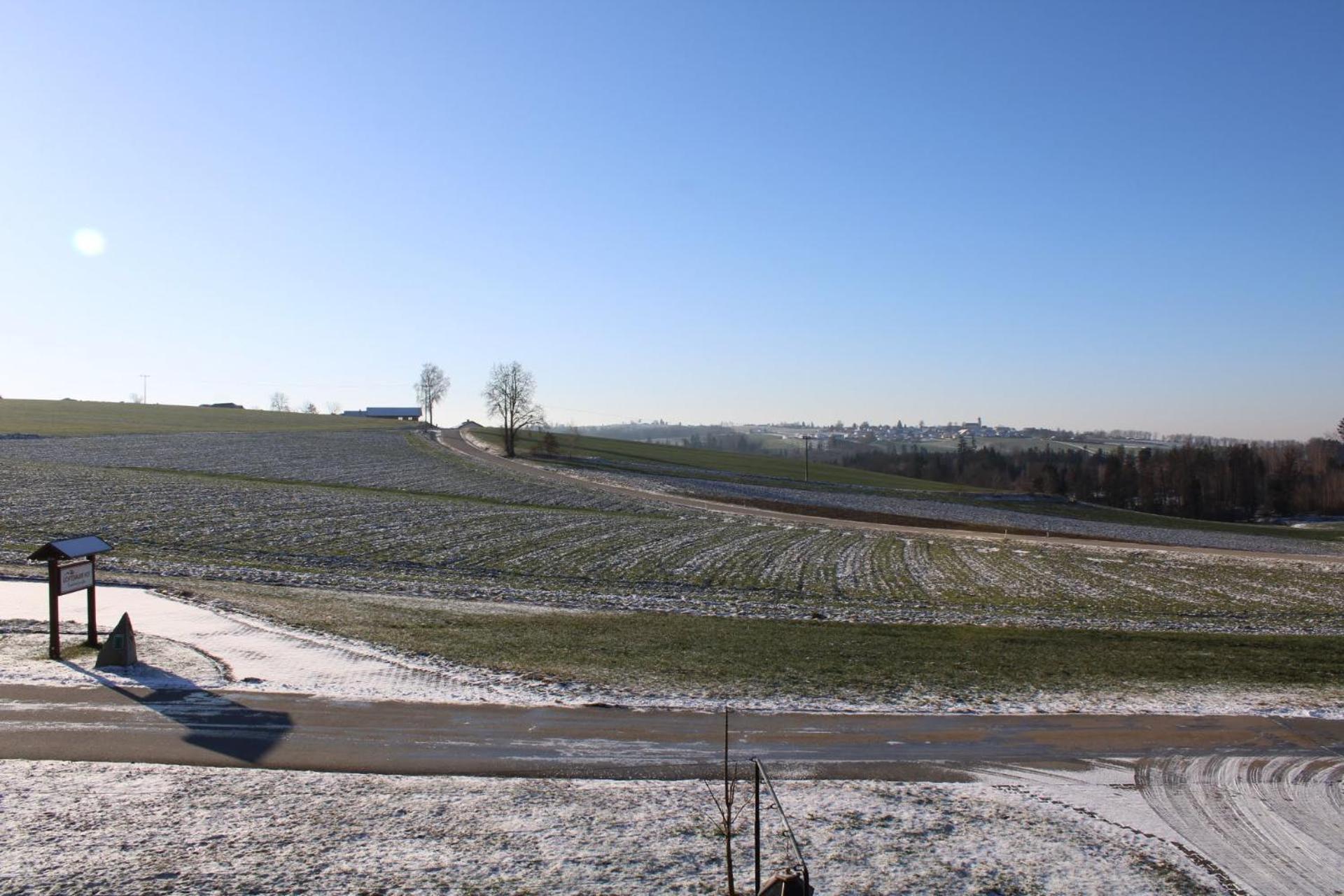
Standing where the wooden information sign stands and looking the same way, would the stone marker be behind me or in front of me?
in front

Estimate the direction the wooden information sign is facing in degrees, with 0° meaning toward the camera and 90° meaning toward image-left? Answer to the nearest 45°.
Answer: approximately 315°
